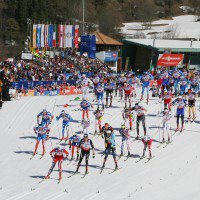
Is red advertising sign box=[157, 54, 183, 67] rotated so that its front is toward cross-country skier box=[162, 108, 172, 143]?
yes

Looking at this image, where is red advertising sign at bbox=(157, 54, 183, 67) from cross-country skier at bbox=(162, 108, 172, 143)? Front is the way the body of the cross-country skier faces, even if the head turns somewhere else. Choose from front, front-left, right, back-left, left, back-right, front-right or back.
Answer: back-right

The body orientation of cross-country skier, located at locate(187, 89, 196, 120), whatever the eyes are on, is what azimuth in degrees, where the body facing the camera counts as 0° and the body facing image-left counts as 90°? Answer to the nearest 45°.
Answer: approximately 45°

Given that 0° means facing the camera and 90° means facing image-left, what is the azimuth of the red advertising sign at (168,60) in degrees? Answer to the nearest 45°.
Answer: approximately 0°

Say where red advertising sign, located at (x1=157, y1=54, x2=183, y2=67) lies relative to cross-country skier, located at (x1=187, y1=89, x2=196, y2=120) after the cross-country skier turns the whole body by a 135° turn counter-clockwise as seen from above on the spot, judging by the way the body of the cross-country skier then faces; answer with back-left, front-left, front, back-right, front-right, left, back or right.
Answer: left
